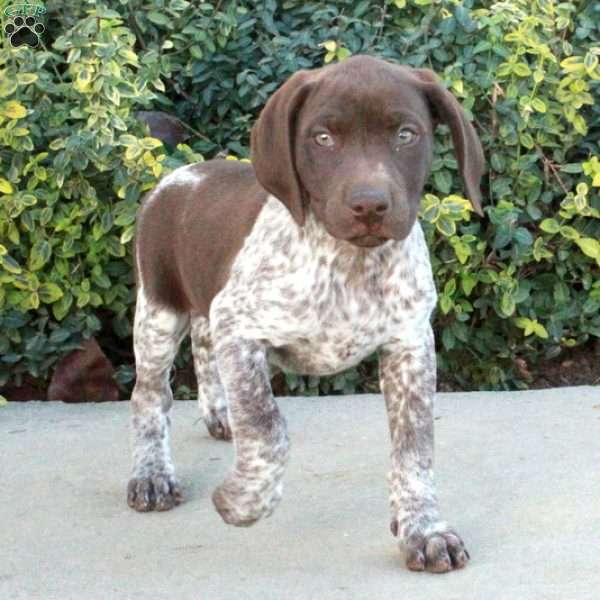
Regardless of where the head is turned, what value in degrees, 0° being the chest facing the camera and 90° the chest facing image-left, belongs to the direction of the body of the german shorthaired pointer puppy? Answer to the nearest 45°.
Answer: approximately 315°

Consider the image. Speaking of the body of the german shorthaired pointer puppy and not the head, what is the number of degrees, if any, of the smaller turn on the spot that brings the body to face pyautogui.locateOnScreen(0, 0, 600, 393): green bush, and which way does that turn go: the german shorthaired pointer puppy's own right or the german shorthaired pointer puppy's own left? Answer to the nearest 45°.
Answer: approximately 135° to the german shorthaired pointer puppy's own left
